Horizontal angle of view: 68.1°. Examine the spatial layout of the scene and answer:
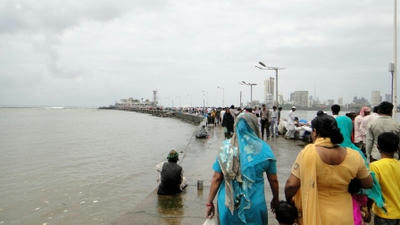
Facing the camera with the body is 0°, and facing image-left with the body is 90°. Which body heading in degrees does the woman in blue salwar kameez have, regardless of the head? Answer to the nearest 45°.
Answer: approximately 180°

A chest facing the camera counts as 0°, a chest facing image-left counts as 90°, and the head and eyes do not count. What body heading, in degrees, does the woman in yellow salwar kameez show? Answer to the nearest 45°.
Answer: approximately 180°

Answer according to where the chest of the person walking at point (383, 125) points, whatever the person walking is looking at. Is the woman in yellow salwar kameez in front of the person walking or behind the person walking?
behind

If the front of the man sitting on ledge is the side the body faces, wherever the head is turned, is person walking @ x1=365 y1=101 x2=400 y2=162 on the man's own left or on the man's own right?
on the man's own right

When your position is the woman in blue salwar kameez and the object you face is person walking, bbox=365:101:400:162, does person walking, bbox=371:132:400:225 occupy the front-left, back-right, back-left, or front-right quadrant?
front-right

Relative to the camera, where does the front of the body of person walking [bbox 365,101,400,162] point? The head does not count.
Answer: away from the camera

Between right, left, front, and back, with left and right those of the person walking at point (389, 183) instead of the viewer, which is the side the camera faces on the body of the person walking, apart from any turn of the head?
back

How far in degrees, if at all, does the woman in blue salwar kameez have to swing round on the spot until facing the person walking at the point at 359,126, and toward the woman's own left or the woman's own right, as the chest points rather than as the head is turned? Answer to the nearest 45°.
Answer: approximately 45° to the woman's own right

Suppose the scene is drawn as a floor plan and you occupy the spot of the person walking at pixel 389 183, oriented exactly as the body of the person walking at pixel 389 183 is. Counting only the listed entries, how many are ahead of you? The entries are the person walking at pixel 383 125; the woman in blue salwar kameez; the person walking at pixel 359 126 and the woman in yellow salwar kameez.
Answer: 2

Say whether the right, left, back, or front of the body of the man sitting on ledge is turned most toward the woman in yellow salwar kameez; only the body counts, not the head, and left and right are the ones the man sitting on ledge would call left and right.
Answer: back

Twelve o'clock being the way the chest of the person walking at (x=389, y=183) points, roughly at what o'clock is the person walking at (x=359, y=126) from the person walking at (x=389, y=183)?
the person walking at (x=359, y=126) is roughly at 12 o'clock from the person walking at (x=389, y=183).

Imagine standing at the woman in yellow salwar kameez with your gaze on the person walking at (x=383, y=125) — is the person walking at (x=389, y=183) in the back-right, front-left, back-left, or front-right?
front-right

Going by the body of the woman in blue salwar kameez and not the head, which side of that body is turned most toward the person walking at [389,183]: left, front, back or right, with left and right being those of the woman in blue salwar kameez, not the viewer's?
right

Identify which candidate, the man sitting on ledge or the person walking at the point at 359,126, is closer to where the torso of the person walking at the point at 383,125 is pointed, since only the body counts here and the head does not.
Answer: the person walking

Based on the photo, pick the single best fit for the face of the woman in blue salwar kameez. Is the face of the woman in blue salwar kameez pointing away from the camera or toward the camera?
away from the camera
